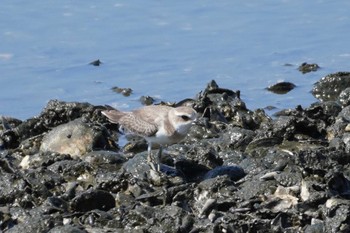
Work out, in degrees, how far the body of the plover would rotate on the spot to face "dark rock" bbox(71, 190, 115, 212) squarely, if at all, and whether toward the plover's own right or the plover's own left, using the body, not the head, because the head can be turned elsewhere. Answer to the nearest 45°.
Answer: approximately 135° to the plover's own right

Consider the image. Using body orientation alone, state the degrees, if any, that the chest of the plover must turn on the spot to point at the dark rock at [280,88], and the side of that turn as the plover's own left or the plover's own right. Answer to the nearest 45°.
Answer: approximately 45° to the plover's own left

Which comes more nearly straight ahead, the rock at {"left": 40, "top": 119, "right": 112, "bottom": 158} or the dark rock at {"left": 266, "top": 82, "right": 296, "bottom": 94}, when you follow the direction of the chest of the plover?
the dark rock

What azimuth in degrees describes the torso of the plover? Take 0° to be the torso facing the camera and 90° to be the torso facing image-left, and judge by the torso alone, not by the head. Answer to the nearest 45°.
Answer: approximately 270°

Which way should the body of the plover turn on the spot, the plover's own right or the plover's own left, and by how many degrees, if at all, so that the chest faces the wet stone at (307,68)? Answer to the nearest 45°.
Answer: approximately 45° to the plover's own left

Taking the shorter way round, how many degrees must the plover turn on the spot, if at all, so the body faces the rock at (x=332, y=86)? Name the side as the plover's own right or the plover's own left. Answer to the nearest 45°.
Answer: approximately 45° to the plover's own left

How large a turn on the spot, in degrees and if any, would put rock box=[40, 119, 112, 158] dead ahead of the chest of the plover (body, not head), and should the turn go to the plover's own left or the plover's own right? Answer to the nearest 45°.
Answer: approximately 135° to the plover's own left
